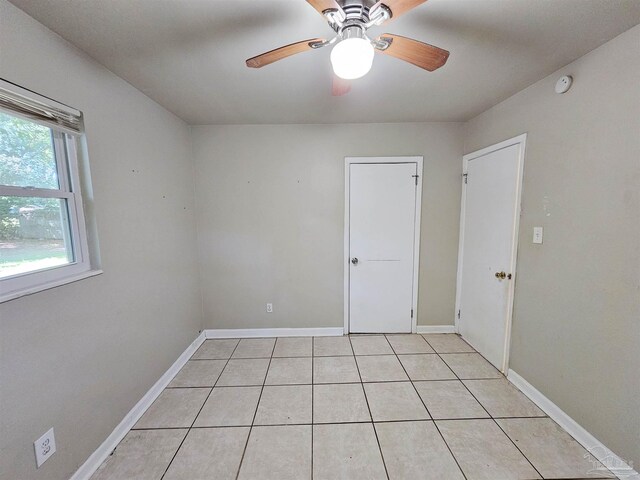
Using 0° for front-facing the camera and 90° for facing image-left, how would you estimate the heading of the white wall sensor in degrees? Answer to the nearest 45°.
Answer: approximately 45°

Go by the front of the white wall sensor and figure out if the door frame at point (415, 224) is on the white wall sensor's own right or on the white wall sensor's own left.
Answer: on the white wall sensor's own right

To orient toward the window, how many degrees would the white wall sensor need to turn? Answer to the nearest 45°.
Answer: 0° — it already faces it

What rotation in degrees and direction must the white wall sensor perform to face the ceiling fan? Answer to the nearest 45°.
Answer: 0° — it already faces it

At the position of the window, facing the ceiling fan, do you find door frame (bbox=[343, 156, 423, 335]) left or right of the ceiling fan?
left
